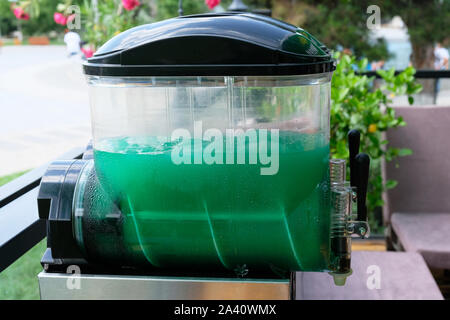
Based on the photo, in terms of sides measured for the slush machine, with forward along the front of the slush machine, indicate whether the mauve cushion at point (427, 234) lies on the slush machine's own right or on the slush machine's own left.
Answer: on the slush machine's own left

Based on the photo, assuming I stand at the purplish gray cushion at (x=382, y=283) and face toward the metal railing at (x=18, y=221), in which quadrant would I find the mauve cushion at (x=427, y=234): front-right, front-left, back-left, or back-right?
back-right

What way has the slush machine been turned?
to the viewer's right

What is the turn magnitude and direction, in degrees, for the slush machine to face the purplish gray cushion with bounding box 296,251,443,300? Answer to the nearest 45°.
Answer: approximately 45° to its left
